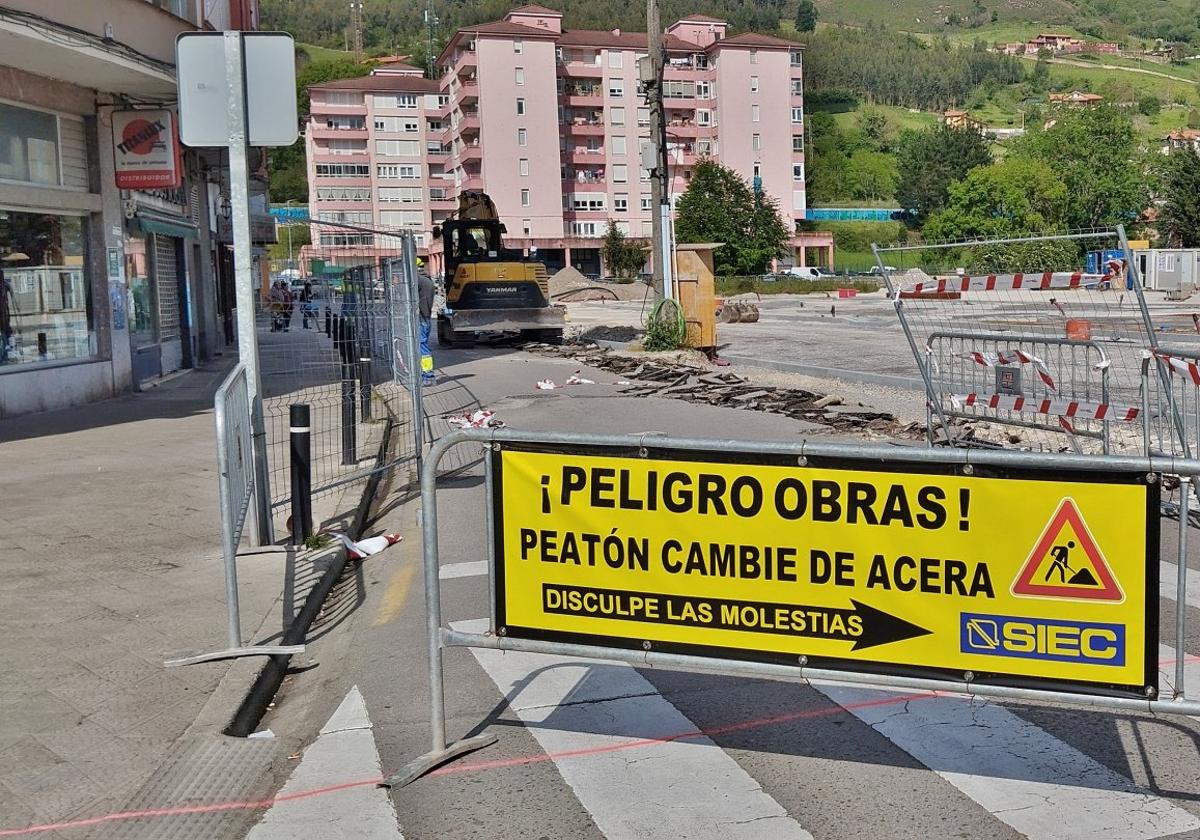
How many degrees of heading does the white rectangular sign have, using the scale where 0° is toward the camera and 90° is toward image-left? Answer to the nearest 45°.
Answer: approximately 180°

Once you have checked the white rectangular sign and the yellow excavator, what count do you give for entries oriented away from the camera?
2

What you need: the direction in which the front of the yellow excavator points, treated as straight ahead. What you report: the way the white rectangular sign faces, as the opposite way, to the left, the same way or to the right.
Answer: the same way

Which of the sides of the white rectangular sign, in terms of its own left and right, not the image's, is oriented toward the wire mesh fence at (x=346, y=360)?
front

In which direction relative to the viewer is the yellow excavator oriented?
away from the camera

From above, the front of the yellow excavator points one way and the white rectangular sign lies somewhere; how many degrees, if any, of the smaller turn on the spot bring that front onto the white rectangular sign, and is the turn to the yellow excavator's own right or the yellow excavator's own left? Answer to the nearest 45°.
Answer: approximately 180°

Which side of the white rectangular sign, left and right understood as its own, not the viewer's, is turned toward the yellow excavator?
front

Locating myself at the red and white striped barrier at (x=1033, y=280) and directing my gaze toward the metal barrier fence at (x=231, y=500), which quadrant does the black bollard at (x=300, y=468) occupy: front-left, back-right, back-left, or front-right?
front-right

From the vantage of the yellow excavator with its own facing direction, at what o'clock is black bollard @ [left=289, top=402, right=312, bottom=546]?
The black bollard is roughly at 6 o'clock from the yellow excavator.

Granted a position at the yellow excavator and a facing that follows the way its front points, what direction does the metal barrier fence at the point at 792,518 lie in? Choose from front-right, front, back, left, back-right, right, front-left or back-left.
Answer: back
